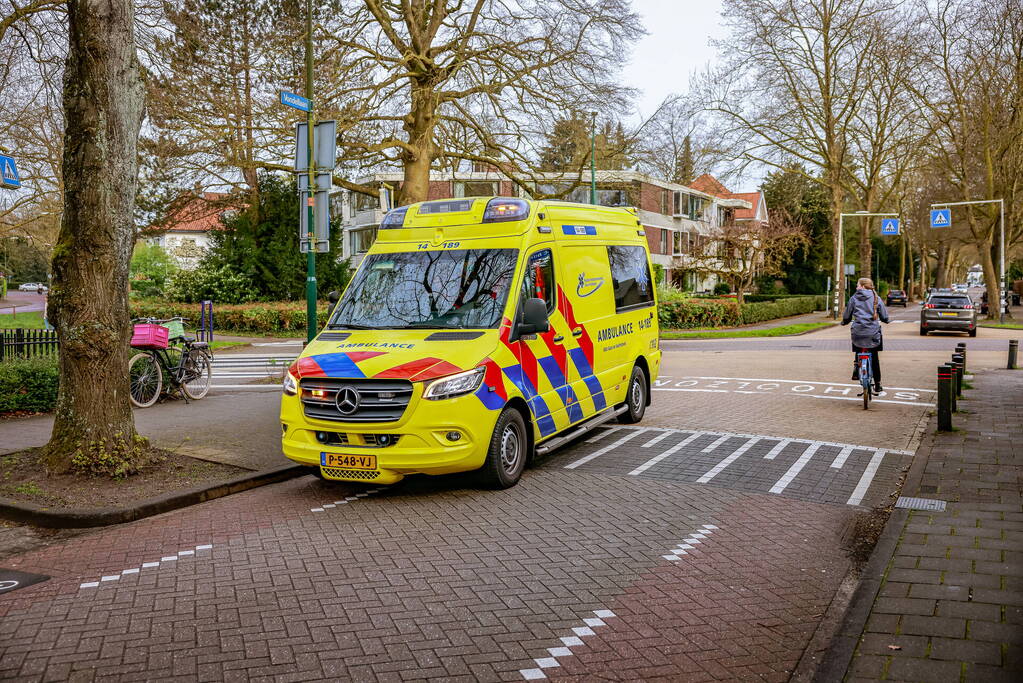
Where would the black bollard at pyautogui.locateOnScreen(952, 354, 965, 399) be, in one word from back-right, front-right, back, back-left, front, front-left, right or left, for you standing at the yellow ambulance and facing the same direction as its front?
back

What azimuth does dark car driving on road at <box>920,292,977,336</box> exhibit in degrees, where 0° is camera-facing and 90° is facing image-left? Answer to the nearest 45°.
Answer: approximately 180°

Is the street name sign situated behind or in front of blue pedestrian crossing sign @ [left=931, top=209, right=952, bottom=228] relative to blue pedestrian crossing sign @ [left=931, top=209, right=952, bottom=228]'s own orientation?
in front

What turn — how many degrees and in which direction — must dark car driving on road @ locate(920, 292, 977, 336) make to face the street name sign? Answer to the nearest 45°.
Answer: approximately 180°

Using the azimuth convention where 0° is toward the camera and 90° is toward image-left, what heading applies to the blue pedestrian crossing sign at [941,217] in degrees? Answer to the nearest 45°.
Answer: approximately 0°

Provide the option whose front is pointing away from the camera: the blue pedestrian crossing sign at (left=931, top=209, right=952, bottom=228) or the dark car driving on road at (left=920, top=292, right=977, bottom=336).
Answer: the dark car driving on road

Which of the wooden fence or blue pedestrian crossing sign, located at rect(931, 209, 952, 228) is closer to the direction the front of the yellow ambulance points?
the wooden fence

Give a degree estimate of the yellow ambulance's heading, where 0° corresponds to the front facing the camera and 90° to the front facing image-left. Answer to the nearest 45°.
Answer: approximately 45°

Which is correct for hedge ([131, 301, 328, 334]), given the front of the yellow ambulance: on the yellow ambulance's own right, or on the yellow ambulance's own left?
on the yellow ambulance's own right
